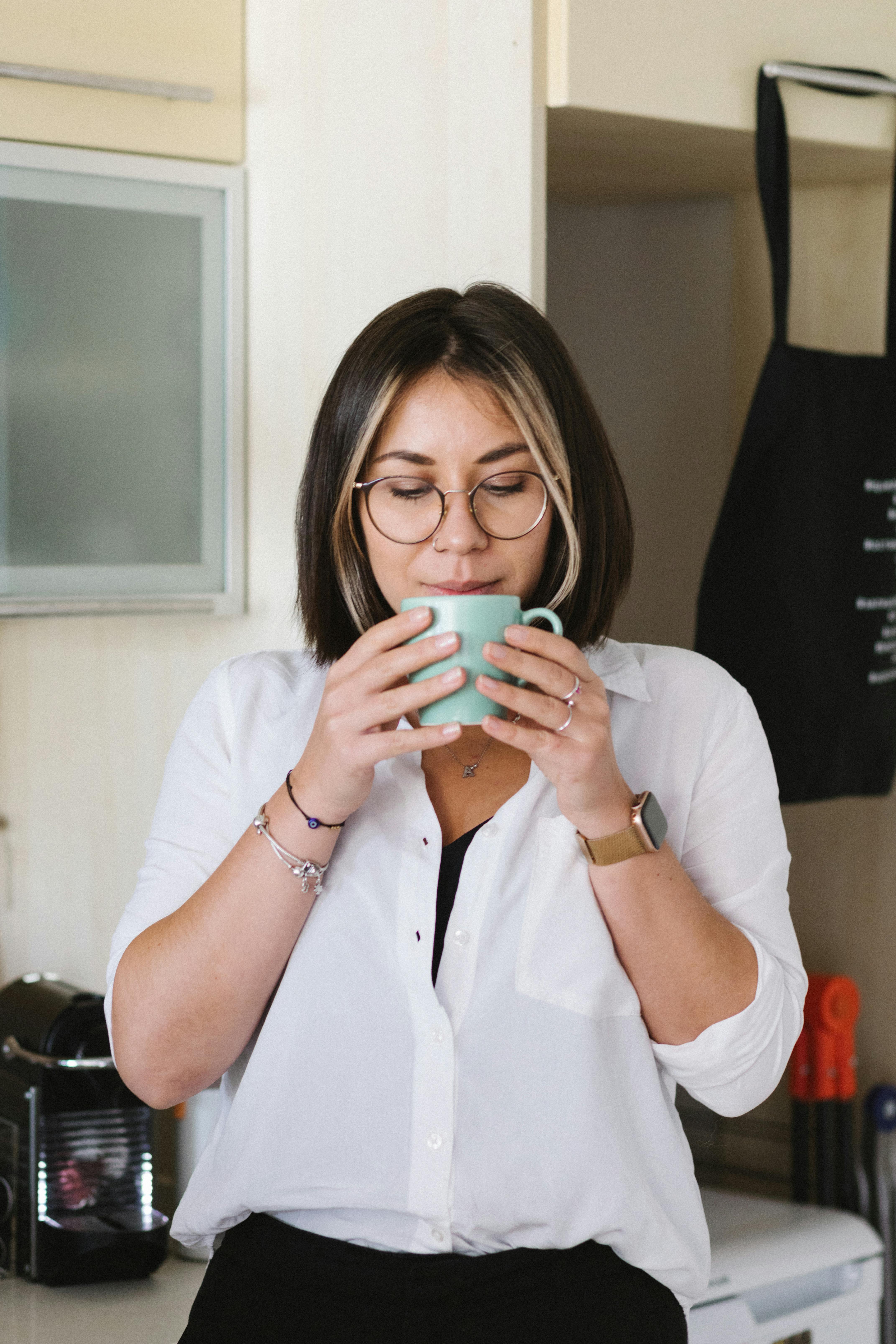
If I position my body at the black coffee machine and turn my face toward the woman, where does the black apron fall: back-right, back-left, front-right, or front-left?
front-left

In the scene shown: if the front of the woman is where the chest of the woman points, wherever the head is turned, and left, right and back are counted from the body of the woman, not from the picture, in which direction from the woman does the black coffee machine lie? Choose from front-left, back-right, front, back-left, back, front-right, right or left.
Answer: back-right

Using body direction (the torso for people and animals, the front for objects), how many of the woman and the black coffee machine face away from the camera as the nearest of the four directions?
0

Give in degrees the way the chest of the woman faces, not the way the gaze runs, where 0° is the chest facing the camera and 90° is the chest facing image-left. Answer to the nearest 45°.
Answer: approximately 0°

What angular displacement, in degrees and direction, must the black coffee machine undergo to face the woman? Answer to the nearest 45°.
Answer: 0° — it already faces them

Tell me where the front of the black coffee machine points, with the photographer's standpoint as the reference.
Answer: facing the viewer and to the right of the viewer

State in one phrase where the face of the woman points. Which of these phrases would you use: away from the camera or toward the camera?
toward the camera

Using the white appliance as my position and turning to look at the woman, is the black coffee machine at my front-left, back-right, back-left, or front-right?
front-right

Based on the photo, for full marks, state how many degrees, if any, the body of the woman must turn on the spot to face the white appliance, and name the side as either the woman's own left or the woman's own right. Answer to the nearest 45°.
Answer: approximately 135° to the woman's own left
